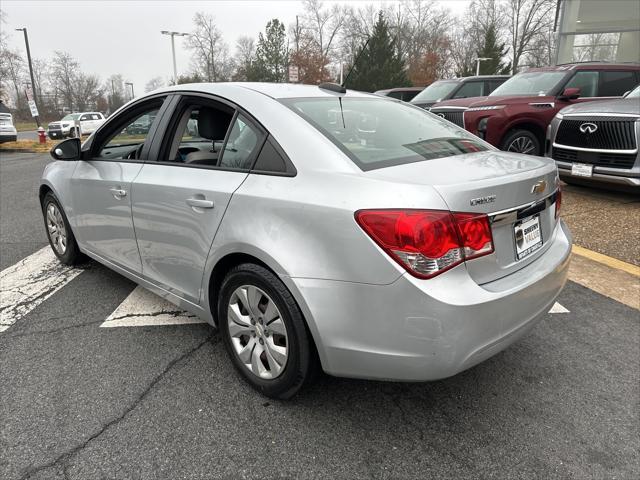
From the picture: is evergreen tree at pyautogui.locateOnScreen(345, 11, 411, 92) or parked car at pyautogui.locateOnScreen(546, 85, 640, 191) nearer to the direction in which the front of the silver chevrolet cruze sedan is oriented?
the evergreen tree

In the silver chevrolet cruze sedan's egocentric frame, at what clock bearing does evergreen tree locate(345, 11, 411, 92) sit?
The evergreen tree is roughly at 2 o'clock from the silver chevrolet cruze sedan.

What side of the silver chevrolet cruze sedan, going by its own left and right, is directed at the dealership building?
right

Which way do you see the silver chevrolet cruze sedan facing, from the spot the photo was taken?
facing away from the viewer and to the left of the viewer

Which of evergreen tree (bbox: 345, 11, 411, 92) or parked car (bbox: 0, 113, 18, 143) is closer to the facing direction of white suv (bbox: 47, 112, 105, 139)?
the parked car

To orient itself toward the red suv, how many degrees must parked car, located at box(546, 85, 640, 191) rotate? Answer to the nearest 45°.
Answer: approximately 90° to its right
